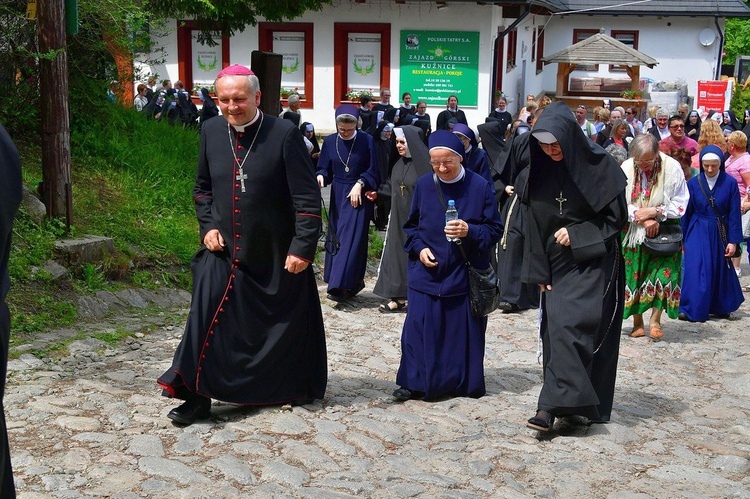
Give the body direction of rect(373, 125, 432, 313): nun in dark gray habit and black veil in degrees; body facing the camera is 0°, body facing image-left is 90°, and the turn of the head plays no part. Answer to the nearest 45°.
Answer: approximately 45°

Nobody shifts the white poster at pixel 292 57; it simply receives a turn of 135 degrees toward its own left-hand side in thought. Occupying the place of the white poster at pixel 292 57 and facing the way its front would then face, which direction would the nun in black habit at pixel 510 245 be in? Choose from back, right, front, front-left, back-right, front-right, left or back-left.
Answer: back-right

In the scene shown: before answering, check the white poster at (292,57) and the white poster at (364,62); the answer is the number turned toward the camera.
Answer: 2

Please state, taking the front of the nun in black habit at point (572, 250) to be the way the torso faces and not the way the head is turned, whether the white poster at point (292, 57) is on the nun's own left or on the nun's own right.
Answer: on the nun's own right

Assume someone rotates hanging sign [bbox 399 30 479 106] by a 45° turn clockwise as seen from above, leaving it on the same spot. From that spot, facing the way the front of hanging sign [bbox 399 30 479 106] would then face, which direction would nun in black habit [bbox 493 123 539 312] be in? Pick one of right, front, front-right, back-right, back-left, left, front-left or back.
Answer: front-left

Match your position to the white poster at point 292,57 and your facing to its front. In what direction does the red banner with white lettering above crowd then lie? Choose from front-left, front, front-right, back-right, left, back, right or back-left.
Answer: left

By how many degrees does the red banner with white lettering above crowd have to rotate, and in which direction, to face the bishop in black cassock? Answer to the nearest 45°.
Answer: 0° — it already faces them

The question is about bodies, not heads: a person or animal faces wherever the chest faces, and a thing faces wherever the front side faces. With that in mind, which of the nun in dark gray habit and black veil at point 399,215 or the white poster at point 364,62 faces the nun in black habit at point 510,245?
the white poster

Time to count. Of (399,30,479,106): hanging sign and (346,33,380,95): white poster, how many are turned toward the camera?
2
